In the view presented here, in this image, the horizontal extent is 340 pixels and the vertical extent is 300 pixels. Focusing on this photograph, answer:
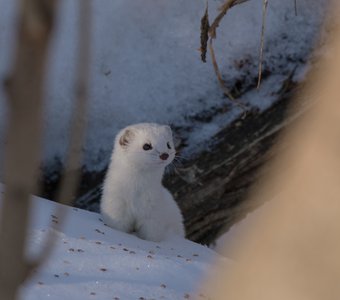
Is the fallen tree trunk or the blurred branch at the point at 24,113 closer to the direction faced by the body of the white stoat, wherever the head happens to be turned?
the blurred branch

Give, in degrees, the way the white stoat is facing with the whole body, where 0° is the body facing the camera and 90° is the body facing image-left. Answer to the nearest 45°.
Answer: approximately 315°

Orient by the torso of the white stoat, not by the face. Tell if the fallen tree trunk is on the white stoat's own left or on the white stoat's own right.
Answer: on the white stoat's own left

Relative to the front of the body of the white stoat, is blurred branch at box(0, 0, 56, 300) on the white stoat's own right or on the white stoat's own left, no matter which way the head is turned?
on the white stoat's own right
